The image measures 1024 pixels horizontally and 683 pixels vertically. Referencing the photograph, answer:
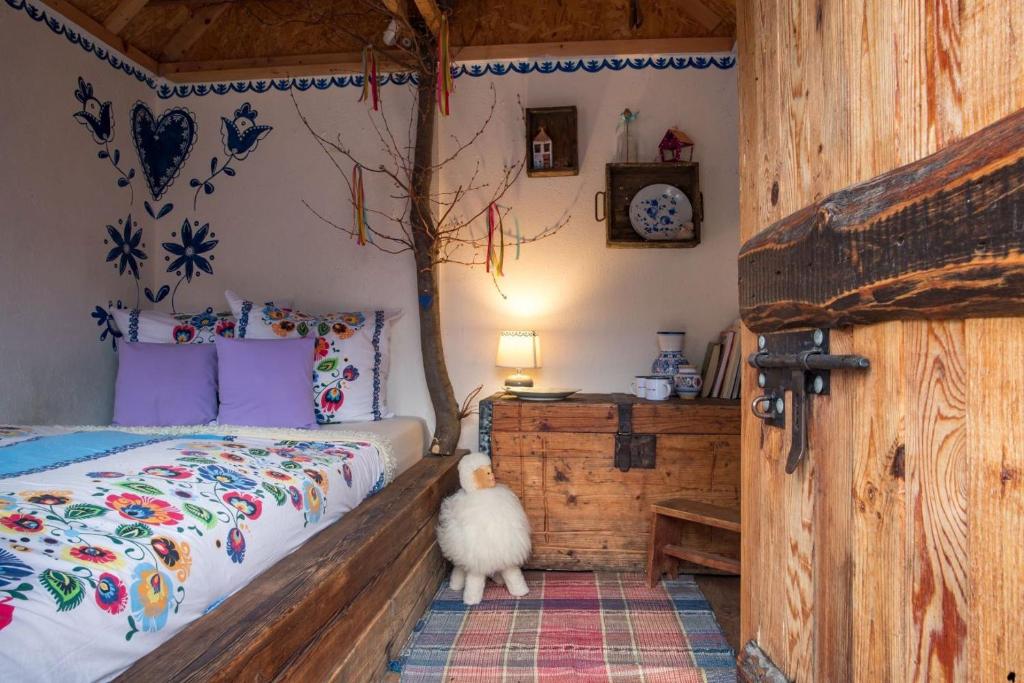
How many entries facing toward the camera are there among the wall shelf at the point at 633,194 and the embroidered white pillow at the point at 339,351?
2

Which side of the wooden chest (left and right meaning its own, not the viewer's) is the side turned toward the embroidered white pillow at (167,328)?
right

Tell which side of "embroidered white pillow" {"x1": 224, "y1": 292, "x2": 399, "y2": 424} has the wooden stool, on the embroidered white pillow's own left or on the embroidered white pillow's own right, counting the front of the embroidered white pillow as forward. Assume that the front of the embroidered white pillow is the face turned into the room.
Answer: on the embroidered white pillow's own left

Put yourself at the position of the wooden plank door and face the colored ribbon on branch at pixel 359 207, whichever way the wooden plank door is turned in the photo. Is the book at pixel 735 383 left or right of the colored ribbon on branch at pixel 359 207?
right

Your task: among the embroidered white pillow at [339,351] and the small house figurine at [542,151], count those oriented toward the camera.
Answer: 2

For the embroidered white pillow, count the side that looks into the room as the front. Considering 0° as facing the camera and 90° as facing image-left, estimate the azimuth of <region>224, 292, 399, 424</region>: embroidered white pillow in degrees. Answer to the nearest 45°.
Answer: approximately 0°

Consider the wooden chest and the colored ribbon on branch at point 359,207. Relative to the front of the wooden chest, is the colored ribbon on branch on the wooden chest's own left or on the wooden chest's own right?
on the wooden chest's own right

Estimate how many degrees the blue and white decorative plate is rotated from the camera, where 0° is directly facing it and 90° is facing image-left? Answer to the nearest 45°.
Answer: approximately 0°

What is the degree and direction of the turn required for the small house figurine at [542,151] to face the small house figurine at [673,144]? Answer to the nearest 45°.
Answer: approximately 90° to its left

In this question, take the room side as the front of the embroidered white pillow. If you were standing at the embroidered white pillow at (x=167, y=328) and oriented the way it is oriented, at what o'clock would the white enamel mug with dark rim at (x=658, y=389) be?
The white enamel mug with dark rim is roughly at 10 o'clock from the embroidered white pillow.
